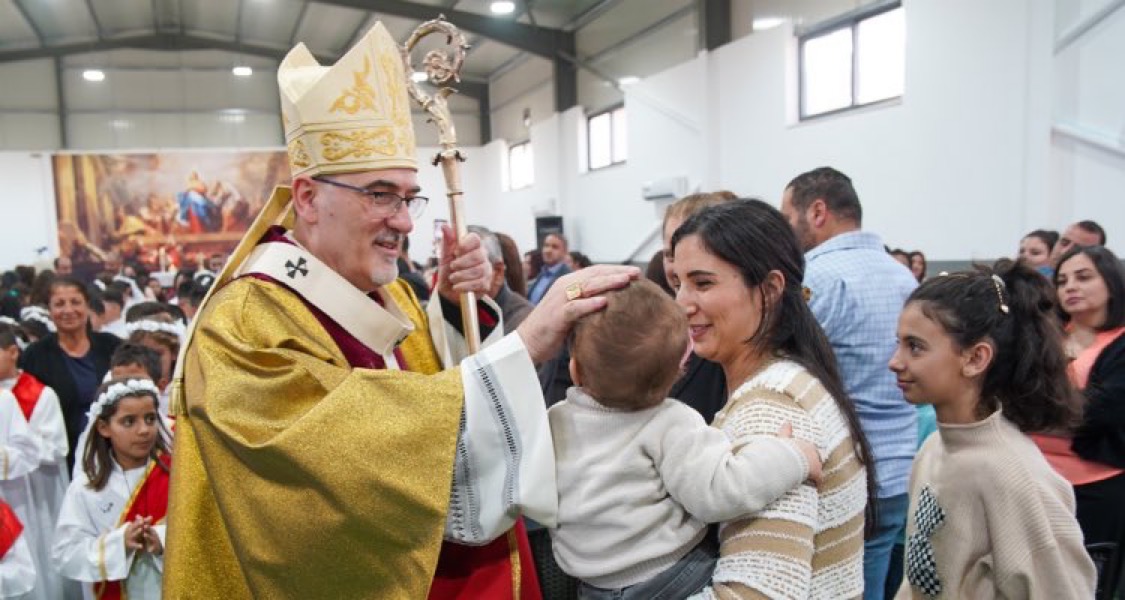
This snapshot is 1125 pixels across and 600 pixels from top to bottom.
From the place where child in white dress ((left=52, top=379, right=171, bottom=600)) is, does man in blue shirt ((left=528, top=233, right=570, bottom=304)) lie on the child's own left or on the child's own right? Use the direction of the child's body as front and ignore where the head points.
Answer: on the child's own left

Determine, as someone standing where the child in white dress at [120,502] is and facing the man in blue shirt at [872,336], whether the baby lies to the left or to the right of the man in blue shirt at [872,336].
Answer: right

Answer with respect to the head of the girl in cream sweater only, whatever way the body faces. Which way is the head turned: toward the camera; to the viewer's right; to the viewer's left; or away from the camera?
to the viewer's left

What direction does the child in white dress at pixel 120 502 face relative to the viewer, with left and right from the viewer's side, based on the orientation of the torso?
facing the viewer and to the right of the viewer

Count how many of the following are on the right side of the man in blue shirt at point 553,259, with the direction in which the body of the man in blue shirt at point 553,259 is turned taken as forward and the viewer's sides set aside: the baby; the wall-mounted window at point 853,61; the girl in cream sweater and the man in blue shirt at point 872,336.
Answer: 0

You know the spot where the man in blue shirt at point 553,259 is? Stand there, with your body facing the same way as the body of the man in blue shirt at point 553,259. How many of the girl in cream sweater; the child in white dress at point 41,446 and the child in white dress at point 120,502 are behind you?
0

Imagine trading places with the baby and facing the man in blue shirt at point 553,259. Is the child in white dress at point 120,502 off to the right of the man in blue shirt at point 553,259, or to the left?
left

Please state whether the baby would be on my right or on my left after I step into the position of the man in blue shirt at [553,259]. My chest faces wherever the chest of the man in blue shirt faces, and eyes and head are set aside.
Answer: on my left

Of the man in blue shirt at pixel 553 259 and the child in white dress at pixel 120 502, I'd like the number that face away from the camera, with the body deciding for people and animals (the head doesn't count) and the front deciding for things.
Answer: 0

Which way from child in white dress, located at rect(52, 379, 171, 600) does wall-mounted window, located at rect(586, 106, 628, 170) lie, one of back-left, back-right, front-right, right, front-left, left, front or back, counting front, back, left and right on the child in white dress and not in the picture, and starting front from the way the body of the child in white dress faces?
left

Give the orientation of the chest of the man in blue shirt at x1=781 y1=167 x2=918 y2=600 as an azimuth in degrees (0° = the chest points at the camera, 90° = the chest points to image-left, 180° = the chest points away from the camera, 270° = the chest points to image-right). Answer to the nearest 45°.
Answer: approximately 135°

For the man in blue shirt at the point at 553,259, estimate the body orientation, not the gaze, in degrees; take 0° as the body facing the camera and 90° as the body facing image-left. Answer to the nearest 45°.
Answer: approximately 45°
